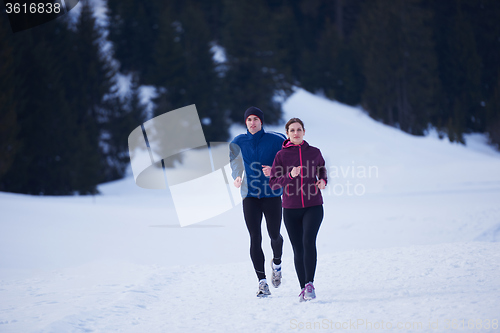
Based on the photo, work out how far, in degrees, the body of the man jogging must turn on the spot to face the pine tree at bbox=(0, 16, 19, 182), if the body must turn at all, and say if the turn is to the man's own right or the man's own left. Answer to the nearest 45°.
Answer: approximately 135° to the man's own right

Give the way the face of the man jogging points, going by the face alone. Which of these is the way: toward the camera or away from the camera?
toward the camera

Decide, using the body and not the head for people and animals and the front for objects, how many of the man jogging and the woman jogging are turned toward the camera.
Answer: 2

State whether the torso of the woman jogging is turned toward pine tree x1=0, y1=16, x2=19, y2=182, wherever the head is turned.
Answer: no

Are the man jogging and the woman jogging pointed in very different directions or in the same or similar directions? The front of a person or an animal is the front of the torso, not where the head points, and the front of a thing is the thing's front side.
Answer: same or similar directions

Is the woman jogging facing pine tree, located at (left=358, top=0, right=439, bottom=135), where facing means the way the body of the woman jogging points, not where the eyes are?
no

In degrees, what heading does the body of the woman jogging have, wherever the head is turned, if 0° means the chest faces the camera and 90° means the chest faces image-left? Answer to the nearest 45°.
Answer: approximately 0°

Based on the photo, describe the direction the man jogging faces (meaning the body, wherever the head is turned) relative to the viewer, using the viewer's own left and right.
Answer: facing the viewer

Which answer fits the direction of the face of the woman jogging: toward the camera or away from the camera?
toward the camera
